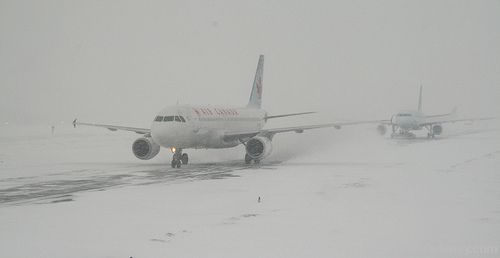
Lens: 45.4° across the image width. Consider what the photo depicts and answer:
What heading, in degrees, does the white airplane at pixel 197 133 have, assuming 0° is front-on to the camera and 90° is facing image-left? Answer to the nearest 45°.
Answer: approximately 45°
